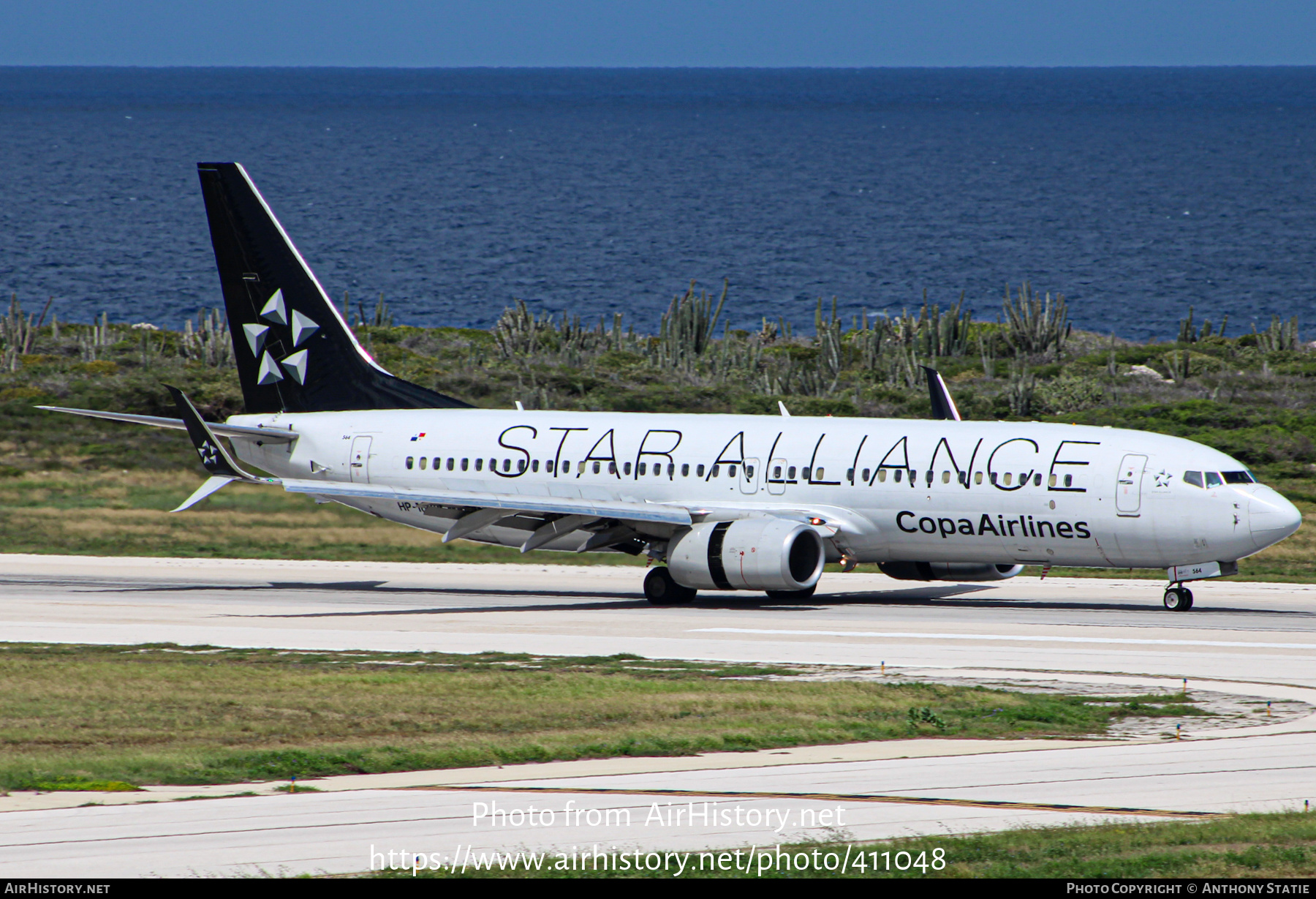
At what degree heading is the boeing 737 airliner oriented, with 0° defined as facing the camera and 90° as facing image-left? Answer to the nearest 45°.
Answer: approximately 315°
